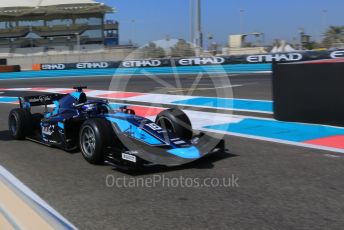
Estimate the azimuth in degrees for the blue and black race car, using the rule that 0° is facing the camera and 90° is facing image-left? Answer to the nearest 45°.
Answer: approximately 315°

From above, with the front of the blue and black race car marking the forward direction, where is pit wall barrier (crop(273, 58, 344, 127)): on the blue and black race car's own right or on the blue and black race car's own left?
on the blue and black race car's own left
